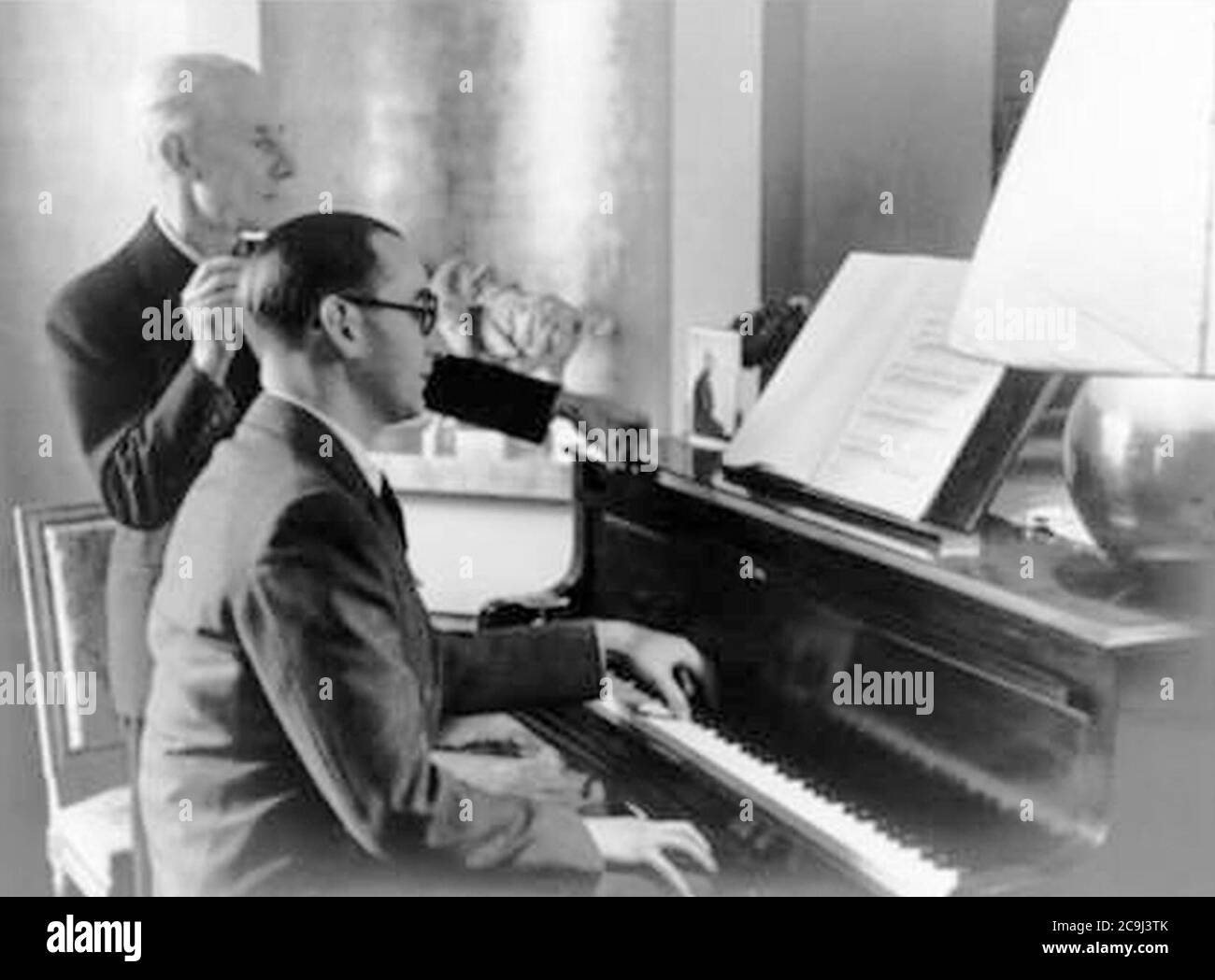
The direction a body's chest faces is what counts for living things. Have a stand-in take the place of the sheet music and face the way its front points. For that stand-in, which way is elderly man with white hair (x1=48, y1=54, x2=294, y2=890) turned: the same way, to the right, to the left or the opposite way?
the opposite way

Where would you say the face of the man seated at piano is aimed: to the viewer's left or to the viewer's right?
to the viewer's right

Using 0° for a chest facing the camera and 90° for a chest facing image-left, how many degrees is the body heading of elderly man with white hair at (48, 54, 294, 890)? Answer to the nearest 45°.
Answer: approximately 270°

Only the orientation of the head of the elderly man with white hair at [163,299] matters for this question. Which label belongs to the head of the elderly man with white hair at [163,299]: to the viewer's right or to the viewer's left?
to the viewer's right

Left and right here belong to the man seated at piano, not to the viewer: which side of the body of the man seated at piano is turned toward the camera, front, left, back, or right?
right

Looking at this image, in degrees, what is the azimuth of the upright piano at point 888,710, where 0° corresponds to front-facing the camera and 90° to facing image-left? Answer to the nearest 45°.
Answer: approximately 45°

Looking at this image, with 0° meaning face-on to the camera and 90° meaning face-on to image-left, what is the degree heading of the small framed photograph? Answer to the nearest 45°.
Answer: approximately 45°
